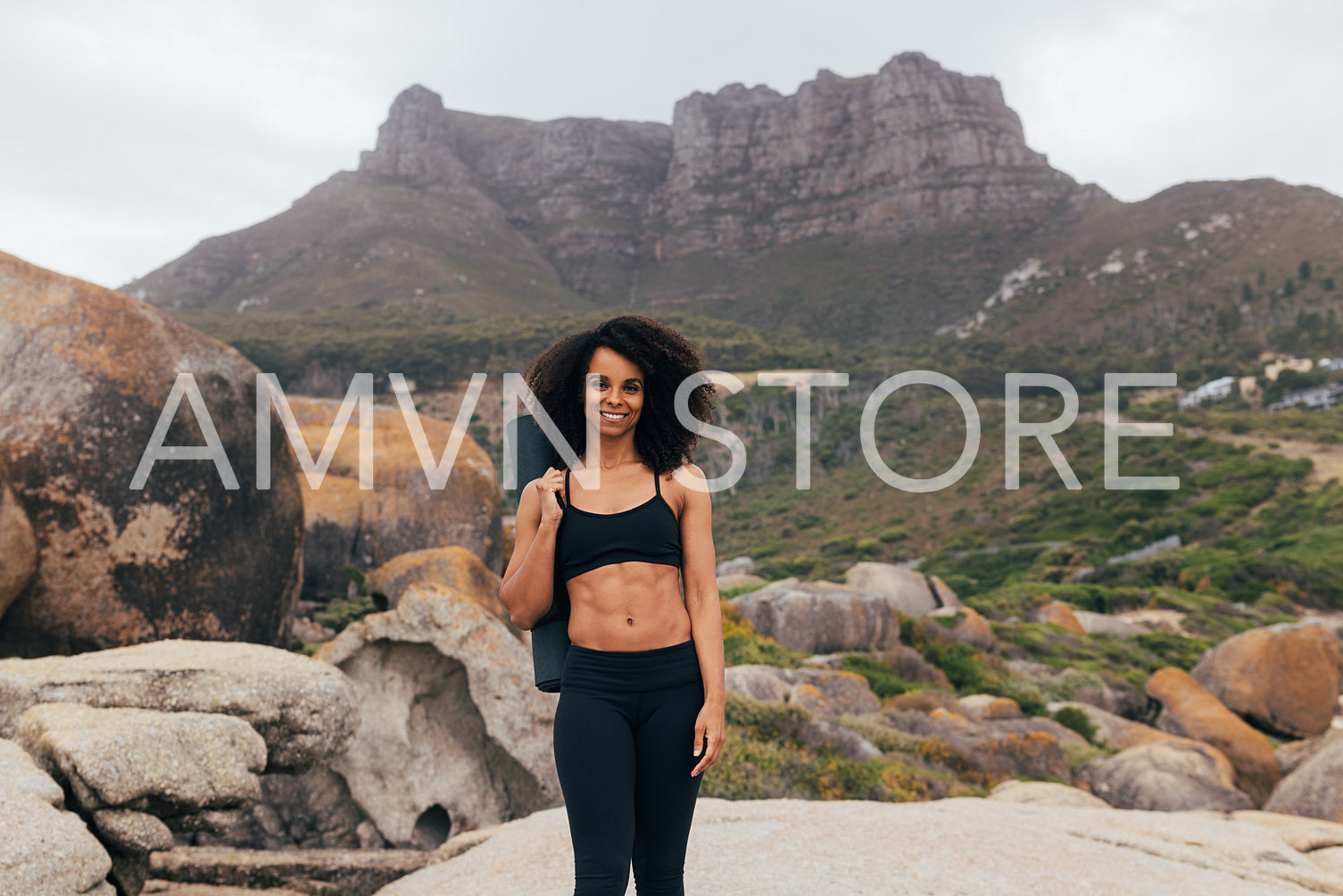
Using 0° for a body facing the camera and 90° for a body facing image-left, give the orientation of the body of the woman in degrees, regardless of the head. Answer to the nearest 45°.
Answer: approximately 0°

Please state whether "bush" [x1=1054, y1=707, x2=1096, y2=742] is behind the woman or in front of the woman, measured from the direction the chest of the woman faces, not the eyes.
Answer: behind

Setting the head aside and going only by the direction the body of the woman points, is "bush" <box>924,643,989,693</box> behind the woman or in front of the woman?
behind

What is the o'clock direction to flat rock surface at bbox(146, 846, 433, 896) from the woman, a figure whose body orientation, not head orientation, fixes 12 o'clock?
The flat rock surface is roughly at 5 o'clock from the woman.
